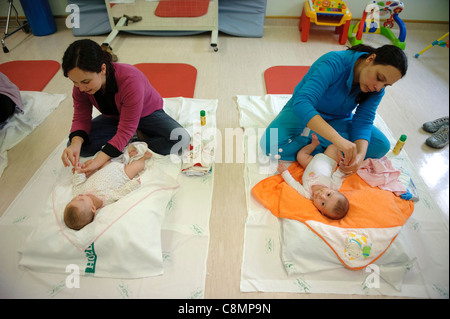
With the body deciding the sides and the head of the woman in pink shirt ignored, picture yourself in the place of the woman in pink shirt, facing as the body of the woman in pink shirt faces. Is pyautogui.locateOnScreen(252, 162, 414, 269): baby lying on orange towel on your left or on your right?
on your left

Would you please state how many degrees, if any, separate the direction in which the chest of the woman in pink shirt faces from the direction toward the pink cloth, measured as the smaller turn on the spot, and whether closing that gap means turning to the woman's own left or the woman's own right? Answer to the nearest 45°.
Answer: approximately 90° to the woman's own left

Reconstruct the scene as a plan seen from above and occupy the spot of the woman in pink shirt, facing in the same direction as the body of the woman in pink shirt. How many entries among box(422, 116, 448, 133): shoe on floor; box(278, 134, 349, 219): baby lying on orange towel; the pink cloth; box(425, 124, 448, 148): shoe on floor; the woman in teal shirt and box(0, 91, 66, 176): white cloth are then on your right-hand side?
1

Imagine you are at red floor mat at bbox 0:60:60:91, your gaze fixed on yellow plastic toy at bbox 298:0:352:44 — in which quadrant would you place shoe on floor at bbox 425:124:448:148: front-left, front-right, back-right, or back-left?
front-right

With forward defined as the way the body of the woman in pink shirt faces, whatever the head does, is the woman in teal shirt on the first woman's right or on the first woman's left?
on the first woman's left

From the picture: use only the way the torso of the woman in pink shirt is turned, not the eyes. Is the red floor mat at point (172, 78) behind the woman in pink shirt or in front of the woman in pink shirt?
behind

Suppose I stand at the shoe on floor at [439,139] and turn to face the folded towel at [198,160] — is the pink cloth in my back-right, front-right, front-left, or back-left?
front-left

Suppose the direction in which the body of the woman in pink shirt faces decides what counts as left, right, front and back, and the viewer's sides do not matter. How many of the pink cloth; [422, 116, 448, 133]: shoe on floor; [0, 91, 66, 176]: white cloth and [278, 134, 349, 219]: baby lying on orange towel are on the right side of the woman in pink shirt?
1

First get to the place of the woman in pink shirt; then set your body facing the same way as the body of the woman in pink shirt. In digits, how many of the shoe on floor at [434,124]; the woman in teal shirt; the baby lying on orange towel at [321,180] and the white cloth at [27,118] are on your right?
1

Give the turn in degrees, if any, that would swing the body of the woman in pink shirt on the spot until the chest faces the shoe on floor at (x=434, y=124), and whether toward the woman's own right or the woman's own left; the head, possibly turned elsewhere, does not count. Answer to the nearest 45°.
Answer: approximately 135° to the woman's own left

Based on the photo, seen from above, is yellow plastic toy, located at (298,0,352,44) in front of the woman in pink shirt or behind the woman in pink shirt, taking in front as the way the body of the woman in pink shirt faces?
behind

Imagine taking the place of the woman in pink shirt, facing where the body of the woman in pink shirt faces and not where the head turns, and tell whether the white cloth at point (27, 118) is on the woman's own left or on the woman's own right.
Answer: on the woman's own right
